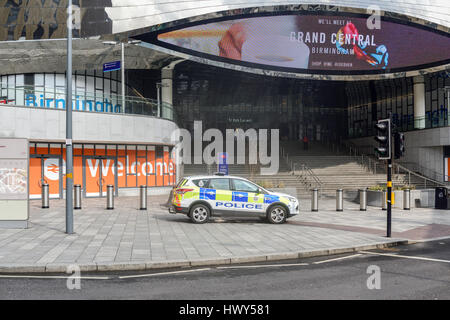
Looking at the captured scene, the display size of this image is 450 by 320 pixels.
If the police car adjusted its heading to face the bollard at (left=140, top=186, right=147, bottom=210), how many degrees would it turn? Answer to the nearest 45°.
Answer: approximately 135° to its left

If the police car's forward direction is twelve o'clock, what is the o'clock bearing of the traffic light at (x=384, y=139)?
The traffic light is roughly at 1 o'clock from the police car.

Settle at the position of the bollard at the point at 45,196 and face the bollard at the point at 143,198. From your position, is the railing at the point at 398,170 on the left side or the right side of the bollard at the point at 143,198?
left

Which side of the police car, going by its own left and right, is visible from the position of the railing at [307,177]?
left

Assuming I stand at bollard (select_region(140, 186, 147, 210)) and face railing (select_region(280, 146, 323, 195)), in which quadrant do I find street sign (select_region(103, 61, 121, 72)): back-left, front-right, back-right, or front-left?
front-left

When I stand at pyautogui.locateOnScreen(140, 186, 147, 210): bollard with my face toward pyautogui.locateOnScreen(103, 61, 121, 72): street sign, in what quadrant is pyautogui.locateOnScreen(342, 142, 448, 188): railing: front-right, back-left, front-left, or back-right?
front-right

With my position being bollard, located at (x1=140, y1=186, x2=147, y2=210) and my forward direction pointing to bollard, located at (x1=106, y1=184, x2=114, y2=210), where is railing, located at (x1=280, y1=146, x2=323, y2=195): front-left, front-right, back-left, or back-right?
back-right

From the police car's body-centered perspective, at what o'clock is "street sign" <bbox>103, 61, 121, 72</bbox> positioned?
The street sign is roughly at 8 o'clock from the police car.

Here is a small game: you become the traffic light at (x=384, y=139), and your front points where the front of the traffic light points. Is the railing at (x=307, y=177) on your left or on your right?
on your right

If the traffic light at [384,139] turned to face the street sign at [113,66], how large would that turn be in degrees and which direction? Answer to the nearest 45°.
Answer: approximately 90° to its right

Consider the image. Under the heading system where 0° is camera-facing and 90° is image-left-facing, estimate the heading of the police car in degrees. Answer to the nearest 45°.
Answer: approximately 270°

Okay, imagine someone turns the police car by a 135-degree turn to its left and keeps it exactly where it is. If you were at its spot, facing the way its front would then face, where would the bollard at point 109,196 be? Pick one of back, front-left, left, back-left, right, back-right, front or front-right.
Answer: front

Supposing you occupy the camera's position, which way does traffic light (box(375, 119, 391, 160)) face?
facing the viewer and to the left of the viewer

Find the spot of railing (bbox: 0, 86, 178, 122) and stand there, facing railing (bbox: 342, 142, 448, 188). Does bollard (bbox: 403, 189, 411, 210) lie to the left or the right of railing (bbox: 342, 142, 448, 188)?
right

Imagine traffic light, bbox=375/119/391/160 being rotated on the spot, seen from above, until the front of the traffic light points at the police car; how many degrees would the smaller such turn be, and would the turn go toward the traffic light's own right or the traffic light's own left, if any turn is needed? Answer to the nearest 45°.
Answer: approximately 45° to the traffic light's own right

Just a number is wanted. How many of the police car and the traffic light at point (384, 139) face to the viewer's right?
1
